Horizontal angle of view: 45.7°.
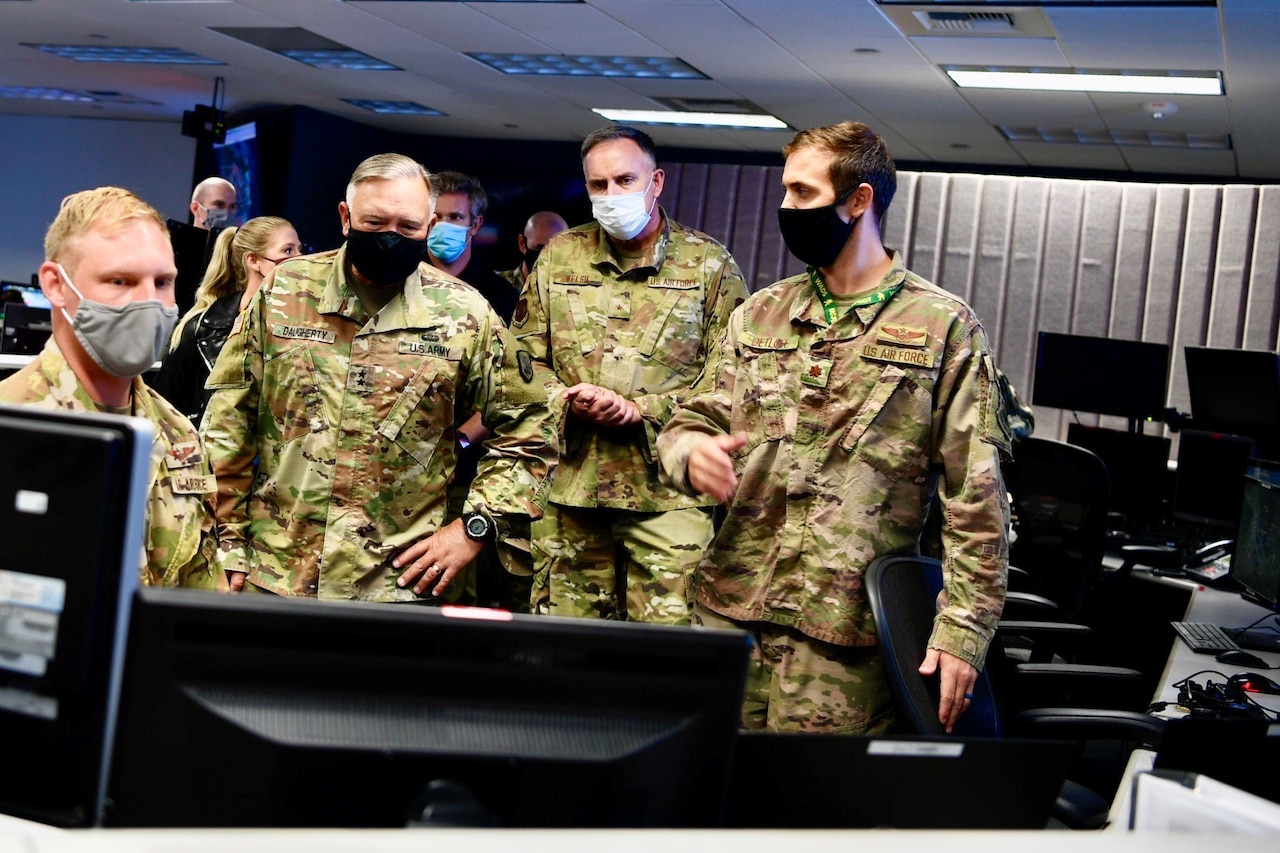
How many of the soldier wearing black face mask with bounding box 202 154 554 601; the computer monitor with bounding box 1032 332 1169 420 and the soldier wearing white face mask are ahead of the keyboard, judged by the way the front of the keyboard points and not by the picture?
2

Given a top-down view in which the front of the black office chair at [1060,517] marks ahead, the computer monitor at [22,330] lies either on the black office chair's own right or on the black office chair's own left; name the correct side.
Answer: on the black office chair's own left

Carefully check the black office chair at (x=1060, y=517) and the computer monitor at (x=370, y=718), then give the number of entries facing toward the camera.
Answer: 0

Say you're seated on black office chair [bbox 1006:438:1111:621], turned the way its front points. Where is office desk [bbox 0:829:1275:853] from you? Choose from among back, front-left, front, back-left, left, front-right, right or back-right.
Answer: back-right

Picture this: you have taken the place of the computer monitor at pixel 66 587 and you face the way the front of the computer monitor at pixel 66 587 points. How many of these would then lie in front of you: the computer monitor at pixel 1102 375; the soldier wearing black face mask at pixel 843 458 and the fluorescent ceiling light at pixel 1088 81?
3

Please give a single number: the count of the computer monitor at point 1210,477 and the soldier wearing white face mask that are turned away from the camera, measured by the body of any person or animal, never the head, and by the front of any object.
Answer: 0

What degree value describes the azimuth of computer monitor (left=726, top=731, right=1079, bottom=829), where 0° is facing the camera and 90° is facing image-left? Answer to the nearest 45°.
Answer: approximately 180°

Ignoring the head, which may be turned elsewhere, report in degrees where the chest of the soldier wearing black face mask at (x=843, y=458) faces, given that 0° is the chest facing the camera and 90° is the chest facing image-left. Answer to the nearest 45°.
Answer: approximately 45°

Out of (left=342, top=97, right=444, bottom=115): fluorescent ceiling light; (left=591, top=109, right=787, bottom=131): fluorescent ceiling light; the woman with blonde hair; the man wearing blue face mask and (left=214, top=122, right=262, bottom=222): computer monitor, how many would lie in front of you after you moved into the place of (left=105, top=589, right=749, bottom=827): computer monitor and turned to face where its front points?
5

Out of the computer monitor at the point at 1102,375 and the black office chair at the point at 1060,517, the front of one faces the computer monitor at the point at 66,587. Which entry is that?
the computer monitor at the point at 1102,375

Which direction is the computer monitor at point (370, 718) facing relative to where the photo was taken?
away from the camera

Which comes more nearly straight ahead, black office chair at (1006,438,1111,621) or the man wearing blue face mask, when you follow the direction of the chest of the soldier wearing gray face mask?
the black office chair
